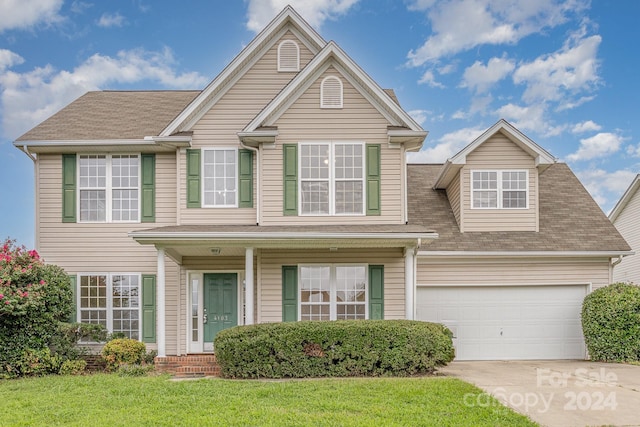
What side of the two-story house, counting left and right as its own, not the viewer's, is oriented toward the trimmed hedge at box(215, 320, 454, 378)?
front

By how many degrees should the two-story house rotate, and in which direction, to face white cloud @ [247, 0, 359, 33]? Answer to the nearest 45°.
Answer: approximately 180°

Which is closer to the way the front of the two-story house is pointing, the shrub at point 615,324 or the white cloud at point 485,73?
the shrub

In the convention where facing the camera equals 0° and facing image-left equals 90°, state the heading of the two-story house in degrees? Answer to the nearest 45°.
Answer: approximately 0°

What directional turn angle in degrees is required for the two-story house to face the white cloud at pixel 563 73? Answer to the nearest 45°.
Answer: approximately 135° to its left

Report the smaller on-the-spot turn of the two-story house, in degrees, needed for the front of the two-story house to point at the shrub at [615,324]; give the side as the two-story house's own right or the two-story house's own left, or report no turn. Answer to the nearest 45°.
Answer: approximately 90° to the two-story house's own left

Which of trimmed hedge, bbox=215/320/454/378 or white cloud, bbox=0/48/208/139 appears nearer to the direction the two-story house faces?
the trimmed hedge

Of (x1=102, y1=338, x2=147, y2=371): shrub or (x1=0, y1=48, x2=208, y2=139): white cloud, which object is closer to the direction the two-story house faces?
the shrub
